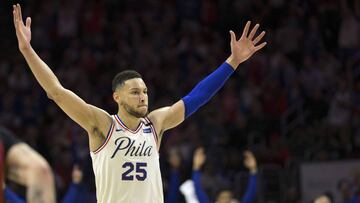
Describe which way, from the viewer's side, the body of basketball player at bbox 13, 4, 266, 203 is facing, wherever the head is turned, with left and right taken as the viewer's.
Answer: facing the viewer and to the right of the viewer

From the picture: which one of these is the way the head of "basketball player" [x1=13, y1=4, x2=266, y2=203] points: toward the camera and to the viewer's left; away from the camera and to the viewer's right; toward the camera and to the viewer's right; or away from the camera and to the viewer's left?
toward the camera and to the viewer's right
